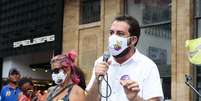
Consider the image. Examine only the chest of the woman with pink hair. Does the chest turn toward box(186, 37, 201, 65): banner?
no

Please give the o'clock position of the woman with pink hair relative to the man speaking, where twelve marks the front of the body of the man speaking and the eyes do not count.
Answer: The woman with pink hair is roughly at 4 o'clock from the man speaking.

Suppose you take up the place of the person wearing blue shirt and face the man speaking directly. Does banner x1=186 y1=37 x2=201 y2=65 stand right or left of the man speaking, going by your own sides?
left

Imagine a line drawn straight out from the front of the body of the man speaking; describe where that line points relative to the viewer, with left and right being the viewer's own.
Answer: facing the viewer and to the left of the viewer

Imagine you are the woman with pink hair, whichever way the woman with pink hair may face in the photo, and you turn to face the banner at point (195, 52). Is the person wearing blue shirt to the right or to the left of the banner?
left

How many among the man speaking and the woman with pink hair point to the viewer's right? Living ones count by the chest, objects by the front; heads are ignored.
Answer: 0

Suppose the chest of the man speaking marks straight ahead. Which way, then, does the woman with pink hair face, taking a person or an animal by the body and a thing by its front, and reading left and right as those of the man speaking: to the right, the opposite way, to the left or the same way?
the same way

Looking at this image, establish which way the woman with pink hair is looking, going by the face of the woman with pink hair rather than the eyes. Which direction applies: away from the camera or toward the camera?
toward the camera

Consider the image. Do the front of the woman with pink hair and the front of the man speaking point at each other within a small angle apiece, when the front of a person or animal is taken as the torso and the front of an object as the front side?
no

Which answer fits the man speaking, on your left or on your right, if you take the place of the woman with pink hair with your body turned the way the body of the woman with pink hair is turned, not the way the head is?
on your left

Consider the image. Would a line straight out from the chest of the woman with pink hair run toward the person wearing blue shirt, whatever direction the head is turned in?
no
